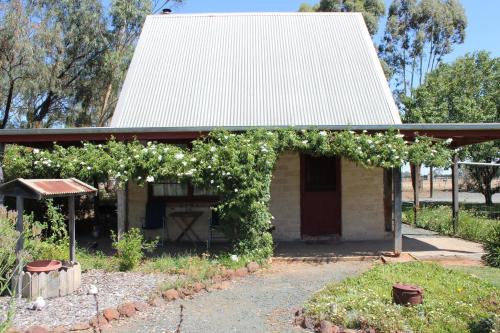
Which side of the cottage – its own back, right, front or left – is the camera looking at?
front

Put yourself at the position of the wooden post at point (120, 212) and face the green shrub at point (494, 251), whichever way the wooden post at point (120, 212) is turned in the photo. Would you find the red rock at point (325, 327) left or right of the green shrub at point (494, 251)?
right

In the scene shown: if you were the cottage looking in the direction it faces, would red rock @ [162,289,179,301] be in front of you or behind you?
in front

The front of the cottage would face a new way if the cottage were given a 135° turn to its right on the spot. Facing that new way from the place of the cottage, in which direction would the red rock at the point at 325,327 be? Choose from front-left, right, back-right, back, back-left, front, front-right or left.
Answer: back-left

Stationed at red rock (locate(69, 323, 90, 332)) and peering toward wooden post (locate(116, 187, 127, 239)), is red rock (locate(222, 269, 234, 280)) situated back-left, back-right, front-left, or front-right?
front-right

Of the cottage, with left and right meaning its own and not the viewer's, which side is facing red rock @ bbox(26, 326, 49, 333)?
front

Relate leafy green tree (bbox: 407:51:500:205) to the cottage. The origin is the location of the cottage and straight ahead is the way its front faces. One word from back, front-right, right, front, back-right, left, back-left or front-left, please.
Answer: back-left

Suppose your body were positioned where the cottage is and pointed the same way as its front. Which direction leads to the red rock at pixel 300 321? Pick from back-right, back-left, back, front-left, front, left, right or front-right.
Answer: front

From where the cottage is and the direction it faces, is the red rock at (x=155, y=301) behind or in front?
in front

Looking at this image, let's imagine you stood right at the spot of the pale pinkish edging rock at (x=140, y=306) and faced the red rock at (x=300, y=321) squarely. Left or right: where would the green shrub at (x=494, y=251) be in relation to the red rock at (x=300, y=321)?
left
